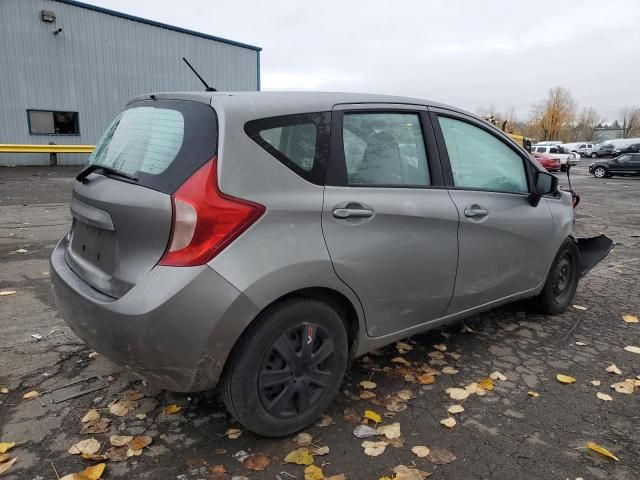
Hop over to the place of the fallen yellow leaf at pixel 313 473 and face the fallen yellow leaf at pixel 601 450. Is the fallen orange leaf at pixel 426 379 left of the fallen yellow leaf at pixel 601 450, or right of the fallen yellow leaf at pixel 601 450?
left

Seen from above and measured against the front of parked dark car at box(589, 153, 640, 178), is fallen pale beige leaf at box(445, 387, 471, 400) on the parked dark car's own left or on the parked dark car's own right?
on the parked dark car's own left

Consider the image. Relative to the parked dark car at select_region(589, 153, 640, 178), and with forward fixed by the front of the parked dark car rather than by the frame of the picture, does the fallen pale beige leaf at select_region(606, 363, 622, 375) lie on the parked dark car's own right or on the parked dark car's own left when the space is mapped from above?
on the parked dark car's own left

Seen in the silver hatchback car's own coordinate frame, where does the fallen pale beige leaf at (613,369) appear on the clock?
The fallen pale beige leaf is roughly at 1 o'clock from the silver hatchback car.

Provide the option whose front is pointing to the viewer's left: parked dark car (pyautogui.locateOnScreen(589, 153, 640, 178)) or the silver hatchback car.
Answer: the parked dark car

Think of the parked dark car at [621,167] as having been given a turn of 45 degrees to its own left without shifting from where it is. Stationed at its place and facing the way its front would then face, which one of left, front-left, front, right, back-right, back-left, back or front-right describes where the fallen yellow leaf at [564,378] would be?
front-left

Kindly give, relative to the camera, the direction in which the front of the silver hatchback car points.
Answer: facing away from the viewer and to the right of the viewer

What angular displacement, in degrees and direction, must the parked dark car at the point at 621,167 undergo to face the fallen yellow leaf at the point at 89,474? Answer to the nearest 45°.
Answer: approximately 90° to its left

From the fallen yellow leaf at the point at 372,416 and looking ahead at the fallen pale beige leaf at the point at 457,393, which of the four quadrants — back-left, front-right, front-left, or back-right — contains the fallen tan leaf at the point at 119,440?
back-left

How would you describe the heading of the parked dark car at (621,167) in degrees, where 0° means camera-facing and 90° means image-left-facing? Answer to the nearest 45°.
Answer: approximately 90°
